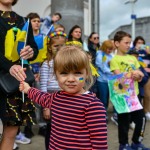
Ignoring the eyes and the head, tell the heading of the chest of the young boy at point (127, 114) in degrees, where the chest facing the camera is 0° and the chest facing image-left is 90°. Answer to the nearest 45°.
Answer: approximately 315°

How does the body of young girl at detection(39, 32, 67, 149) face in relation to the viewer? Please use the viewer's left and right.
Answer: facing the viewer and to the right of the viewer

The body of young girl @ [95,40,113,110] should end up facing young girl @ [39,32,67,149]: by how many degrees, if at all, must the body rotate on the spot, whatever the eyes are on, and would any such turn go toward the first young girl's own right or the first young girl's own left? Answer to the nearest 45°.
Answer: approximately 45° to the first young girl's own right

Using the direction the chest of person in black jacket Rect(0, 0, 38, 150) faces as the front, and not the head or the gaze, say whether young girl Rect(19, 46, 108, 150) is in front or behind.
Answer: in front

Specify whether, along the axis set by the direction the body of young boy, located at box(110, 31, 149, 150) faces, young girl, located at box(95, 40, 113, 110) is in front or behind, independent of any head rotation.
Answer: behind

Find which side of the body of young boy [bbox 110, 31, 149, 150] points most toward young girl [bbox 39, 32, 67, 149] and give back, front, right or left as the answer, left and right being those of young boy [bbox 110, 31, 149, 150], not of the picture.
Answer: right
